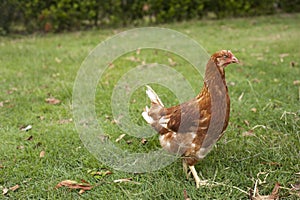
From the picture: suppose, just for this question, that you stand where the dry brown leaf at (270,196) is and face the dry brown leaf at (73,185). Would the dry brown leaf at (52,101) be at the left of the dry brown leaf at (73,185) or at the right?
right

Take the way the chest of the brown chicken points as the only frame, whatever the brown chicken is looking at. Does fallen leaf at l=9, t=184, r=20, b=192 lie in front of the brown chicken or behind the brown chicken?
behind

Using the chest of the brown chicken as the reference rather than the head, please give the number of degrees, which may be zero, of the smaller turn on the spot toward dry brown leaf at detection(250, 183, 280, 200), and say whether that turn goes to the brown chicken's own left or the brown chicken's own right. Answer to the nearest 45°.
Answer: approximately 45° to the brown chicken's own right

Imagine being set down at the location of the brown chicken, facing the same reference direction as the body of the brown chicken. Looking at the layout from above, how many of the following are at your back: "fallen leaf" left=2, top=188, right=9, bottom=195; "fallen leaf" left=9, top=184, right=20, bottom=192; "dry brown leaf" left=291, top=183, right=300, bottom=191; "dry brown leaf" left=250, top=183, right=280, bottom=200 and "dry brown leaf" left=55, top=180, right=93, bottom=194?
3

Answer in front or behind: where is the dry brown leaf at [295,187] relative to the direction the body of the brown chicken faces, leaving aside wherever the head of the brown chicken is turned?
in front

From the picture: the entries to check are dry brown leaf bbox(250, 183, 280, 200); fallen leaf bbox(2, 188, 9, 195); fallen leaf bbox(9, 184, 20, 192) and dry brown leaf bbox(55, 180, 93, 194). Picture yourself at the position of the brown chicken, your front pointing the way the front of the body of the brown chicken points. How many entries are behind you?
3

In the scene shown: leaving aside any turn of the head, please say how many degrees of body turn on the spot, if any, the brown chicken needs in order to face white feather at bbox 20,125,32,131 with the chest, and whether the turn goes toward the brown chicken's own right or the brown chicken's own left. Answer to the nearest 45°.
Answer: approximately 135° to the brown chicken's own left

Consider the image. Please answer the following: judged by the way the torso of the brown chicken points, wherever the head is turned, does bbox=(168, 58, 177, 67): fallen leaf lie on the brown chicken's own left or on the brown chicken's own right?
on the brown chicken's own left

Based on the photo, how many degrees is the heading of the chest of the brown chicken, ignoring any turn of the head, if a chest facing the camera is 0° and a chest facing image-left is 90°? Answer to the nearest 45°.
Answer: approximately 270°

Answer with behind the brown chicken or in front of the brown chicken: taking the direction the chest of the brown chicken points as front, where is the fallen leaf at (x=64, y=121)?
behind

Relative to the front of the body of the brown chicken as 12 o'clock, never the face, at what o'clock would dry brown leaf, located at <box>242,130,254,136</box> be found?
The dry brown leaf is roughly at 10 o'clock from the brown chicken.

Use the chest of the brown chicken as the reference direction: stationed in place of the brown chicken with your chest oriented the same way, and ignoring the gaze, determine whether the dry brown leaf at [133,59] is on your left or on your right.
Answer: on your left

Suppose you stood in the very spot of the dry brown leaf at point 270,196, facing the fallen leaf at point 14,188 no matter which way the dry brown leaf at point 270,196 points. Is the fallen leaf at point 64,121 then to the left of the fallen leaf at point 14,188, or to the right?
right

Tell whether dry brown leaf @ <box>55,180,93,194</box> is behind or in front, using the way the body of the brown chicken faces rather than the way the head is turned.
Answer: behind
